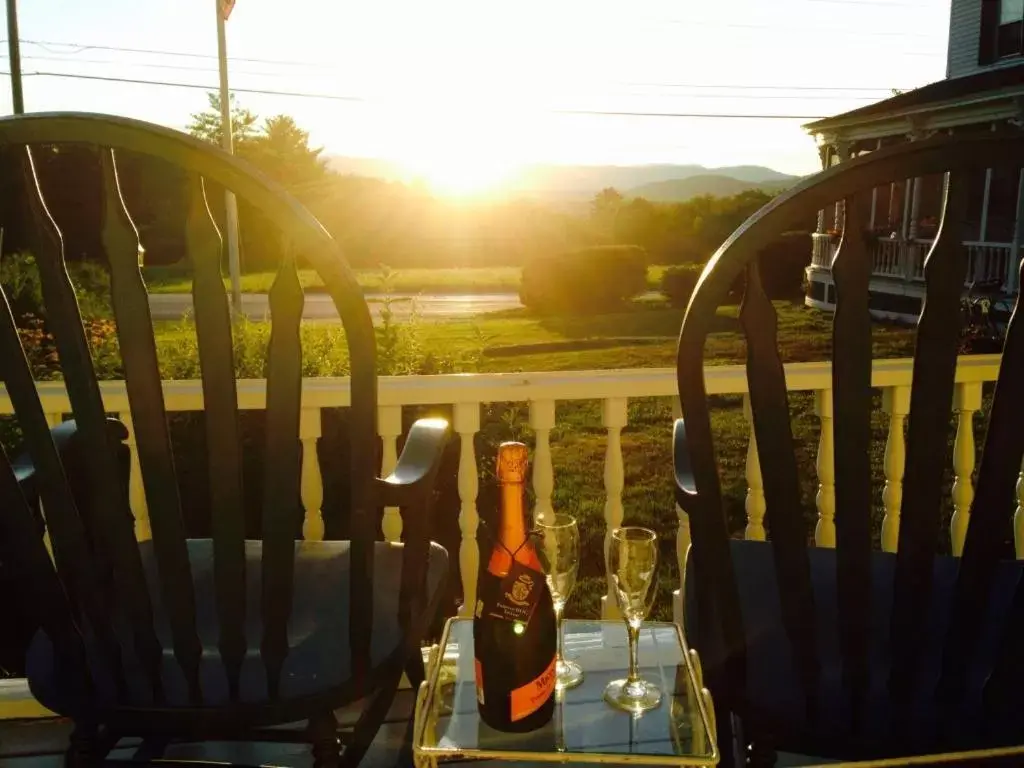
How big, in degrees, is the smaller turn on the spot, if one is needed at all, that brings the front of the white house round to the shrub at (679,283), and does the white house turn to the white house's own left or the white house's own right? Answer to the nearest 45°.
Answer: approximately 45° to the white house's own right

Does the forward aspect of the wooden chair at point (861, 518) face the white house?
yes

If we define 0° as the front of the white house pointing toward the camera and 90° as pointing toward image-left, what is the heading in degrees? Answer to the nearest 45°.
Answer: approximately 45°

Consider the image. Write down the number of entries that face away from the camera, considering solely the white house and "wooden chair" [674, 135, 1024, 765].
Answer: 1

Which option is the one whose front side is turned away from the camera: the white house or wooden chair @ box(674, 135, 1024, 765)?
the wooden chair

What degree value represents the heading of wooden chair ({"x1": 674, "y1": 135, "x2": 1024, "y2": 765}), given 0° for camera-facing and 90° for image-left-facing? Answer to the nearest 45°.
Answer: approximately 180°

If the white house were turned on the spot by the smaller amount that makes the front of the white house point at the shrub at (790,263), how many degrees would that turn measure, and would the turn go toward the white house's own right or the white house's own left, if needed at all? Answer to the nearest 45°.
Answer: approximately 90° to the white house's own right

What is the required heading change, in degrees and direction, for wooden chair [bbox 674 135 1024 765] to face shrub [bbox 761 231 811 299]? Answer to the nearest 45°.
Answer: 0° — it already faces it

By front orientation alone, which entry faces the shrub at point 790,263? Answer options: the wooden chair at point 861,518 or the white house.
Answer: the wooden chair
